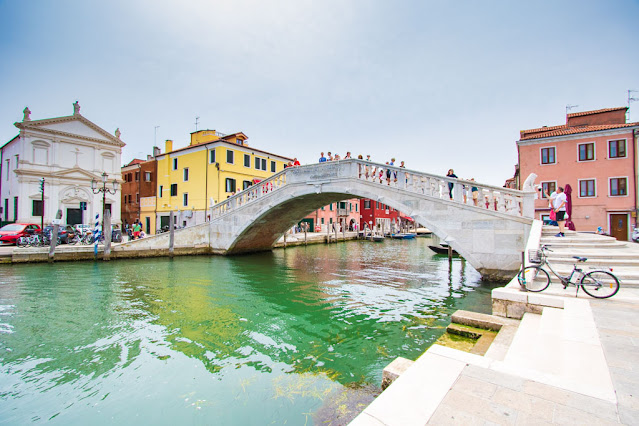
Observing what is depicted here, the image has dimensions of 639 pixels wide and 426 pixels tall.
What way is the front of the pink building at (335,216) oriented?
toward the camera

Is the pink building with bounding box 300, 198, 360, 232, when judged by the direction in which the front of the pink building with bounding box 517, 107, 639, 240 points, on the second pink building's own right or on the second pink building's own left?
on the second pink building's own right

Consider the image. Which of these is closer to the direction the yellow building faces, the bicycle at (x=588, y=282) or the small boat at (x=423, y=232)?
the bicycle

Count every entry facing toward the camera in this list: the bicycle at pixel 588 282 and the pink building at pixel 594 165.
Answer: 1

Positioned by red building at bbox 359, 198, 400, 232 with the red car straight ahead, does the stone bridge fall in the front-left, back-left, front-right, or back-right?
front-left

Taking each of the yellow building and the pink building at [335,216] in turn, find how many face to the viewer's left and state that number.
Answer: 0

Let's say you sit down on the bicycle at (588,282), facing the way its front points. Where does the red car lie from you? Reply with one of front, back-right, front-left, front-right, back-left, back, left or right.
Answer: front

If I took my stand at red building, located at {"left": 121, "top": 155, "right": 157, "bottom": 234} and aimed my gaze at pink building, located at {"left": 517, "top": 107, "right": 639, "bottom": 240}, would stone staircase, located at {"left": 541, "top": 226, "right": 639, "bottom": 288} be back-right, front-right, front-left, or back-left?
front-right

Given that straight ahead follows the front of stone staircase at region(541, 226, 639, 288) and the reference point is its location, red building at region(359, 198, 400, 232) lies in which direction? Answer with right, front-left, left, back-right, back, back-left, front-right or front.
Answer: back-right

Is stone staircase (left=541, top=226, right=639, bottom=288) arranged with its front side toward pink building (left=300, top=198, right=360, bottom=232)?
no

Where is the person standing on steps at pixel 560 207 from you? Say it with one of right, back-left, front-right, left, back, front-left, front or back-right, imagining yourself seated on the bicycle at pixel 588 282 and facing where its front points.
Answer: right

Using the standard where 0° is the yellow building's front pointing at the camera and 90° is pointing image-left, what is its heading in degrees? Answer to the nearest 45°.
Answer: approximately 315°

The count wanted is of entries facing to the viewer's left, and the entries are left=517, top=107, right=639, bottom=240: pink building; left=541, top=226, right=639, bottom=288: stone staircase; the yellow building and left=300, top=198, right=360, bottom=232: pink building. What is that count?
0

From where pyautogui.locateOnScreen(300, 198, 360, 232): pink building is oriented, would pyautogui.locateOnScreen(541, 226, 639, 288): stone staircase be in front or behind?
in front

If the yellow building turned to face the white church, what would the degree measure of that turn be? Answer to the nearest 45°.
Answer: approximately 135° to its right

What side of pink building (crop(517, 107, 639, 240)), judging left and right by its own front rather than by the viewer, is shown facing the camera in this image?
front

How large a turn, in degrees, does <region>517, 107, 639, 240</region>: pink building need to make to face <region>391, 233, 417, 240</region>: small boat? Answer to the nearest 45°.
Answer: approximately 135° to its right

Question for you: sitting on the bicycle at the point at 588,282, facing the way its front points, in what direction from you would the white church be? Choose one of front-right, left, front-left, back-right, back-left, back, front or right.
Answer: front

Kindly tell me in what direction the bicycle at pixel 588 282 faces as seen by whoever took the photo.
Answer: facing to the left of the viewer
